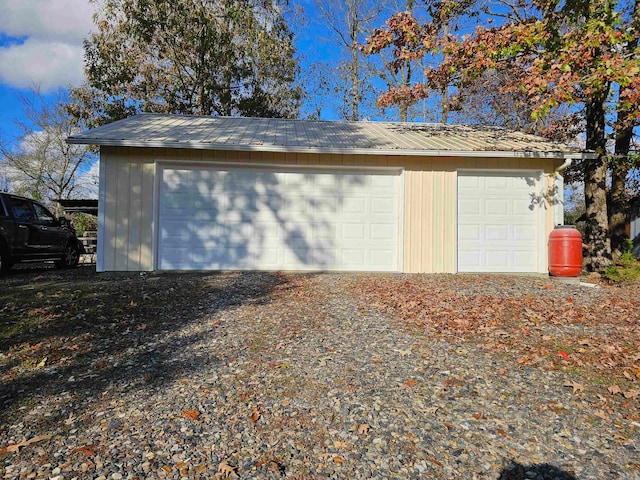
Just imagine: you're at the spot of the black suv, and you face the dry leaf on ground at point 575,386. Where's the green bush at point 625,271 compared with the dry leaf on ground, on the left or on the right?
left

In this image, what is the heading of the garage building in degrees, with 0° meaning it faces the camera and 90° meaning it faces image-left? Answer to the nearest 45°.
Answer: approximately 0°

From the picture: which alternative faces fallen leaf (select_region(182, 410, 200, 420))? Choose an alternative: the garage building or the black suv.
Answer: the garage building

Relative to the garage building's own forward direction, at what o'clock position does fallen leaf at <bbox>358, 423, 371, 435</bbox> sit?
The fallen leaf is roughly at 12 o'clock from the garage building.

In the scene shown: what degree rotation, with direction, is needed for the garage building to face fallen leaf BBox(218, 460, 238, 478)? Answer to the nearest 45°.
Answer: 0° — it already faces it

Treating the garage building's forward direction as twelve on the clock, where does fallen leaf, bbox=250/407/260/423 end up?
The fallen leaf is roughly at 12 o'clock from the garage building.

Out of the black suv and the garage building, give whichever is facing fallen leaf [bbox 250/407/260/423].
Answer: the garage building

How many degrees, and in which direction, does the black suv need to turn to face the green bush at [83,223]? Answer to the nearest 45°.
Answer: approximately 45° to its left

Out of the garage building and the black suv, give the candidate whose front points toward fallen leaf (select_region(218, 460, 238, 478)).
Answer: the garage building

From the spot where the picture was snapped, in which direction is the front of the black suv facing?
facing away from the viewer and to the right of the viewer

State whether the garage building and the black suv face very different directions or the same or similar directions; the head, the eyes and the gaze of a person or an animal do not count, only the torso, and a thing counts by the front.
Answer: very different directions

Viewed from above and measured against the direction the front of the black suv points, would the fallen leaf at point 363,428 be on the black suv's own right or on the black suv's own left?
on the black suv's own right

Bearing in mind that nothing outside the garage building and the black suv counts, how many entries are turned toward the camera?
1
